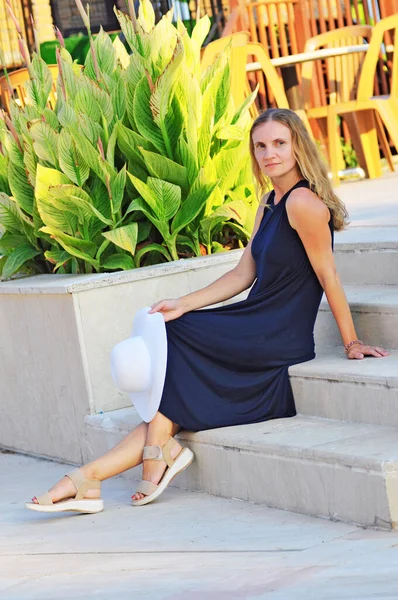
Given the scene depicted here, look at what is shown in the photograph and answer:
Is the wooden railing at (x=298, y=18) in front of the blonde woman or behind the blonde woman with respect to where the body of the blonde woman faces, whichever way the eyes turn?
behind

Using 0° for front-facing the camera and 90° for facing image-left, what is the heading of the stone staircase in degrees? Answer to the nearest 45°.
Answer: approximately 45°

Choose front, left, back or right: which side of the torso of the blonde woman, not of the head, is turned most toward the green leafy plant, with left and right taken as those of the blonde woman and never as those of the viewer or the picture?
right

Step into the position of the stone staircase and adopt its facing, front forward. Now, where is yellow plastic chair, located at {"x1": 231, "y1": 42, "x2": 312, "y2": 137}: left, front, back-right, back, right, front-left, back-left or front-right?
back-right

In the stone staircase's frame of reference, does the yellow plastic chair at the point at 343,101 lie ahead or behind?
behind

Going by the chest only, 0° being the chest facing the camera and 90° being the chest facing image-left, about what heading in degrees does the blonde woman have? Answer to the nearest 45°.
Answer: approximately 45°

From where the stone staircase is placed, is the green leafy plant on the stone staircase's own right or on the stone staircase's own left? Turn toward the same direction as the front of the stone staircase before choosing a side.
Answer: on the stone staircase's own right

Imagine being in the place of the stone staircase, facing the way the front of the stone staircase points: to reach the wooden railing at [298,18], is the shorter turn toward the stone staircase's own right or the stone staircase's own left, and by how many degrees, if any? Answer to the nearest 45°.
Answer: approximately 135° to the stone staircase's own right
